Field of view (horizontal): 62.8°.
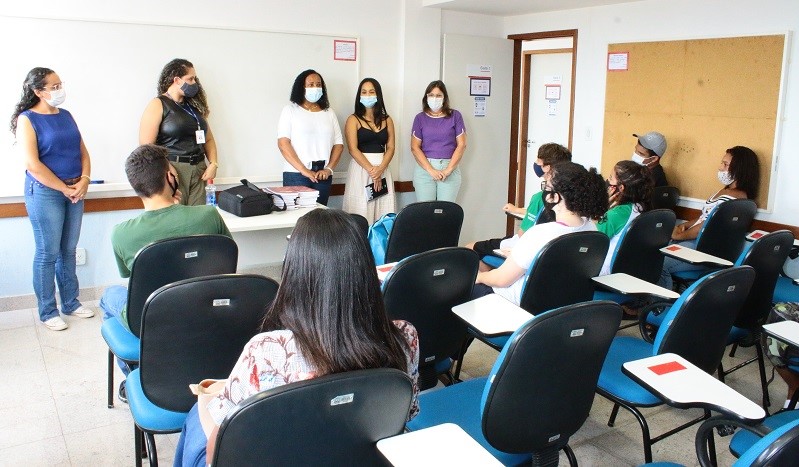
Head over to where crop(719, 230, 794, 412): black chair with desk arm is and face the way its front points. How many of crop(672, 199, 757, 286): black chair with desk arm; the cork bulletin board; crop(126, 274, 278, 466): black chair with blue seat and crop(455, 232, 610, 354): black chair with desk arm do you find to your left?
2

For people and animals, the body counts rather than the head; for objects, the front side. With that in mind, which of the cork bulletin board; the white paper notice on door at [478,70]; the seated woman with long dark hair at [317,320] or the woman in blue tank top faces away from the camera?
the seated woman with long dark hair

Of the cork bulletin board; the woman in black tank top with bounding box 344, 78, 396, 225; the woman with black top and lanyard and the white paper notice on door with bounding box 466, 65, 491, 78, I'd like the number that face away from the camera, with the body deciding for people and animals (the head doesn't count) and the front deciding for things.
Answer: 0

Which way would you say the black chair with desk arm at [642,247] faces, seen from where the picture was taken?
facing away from the viewer and to the left of the viewer

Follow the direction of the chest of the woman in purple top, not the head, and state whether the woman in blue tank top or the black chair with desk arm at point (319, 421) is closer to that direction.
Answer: the black chair with desk arm

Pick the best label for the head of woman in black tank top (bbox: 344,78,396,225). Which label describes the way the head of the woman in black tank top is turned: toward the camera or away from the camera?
toward the camera

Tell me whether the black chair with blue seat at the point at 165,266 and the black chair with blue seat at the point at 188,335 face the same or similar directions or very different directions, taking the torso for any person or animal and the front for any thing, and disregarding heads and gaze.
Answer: same or similar directions

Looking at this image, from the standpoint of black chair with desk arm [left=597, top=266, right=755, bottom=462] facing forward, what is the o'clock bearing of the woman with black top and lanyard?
The woman with black top and lanyard is roughly at 11 o'clock from the black chair with desk arm.

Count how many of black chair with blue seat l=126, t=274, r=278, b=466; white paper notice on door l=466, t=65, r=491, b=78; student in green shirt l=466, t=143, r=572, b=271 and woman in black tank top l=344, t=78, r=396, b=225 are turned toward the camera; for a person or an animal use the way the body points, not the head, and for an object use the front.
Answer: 2

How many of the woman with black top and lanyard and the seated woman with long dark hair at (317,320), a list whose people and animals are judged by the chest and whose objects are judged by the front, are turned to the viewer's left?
0

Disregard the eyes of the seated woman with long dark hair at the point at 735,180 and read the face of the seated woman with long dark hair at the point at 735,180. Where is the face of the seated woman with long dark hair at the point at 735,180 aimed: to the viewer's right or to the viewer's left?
to the viewer's left

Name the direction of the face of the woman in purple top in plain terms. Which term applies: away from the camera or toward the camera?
toward the camera

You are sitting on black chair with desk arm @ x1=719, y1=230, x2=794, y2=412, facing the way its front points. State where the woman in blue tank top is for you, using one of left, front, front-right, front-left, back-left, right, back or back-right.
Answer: front-left

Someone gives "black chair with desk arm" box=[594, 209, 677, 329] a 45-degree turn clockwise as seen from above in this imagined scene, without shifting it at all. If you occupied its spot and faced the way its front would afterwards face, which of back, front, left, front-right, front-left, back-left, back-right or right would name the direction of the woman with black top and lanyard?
left

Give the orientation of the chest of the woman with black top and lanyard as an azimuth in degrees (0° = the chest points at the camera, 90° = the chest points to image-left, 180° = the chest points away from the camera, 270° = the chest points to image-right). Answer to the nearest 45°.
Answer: approximately 315°

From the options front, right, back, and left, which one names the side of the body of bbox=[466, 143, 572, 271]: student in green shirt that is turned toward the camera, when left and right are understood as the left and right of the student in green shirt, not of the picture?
left

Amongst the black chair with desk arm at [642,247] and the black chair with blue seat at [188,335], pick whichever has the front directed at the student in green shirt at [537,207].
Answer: the black chair with desk arm at [642,247]

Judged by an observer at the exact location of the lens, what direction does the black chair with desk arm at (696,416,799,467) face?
facing away from the viewer and to the left of the viewer

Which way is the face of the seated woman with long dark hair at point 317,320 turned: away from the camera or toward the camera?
away from the camera

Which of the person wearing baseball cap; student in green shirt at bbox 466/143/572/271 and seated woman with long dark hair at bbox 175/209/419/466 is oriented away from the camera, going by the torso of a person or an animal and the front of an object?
the seated woman with long dark hair

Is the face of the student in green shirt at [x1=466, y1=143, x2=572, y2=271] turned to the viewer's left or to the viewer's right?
to the viewer's left

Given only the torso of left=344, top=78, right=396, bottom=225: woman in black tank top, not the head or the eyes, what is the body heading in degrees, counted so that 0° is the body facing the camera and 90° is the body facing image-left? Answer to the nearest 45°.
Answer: approximately 0°

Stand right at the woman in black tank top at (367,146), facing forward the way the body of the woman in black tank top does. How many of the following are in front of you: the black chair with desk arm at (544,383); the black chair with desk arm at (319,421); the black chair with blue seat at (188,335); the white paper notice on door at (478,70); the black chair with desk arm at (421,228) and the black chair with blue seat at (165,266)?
5
